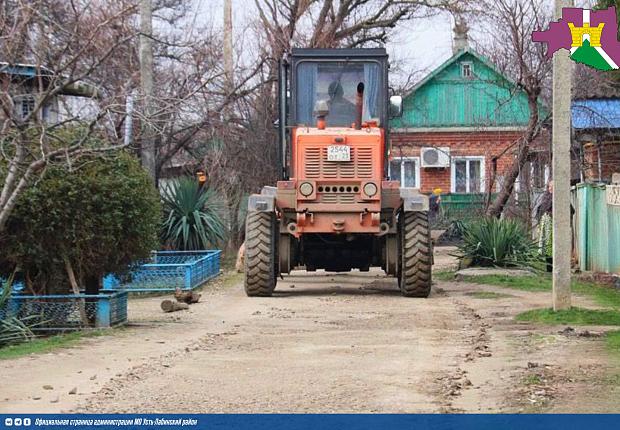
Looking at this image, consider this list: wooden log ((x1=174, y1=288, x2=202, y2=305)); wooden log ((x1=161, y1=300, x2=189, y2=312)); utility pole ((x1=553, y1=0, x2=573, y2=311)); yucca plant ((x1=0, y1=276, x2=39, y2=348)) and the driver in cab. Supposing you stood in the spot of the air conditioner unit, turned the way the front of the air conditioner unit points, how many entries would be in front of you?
5

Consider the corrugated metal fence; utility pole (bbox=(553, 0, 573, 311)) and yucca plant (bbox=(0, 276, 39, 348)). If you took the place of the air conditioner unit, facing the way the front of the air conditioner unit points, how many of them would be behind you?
0

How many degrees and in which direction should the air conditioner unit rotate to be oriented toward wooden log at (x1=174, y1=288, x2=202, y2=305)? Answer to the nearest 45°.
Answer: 0° — it already faces it

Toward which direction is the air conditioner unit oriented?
toward the camera

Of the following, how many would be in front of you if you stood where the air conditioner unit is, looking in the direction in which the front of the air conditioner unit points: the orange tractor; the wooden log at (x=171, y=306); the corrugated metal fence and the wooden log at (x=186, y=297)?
4

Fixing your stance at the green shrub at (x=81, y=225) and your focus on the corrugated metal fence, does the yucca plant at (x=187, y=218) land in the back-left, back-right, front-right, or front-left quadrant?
front-left

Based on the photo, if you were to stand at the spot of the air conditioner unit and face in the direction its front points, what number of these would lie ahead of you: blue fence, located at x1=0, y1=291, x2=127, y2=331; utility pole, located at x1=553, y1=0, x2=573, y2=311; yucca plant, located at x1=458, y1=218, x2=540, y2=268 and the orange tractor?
4

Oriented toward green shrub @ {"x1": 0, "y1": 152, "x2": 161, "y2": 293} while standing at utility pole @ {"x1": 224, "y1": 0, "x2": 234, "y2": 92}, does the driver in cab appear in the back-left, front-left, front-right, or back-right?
front-left

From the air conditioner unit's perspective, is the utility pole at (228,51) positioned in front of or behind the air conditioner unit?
in front

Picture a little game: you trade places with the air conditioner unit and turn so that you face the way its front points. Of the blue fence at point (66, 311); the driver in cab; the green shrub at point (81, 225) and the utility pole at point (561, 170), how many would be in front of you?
4

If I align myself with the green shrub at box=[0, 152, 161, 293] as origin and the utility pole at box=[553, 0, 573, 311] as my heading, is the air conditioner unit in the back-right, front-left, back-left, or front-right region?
front-left

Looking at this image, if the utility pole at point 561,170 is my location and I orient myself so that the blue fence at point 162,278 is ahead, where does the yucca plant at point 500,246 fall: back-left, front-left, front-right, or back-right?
front-right

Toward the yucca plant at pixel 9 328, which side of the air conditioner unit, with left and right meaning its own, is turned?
front

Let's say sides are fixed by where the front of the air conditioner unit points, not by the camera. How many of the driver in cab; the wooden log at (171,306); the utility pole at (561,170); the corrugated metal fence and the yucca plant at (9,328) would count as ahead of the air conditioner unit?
5

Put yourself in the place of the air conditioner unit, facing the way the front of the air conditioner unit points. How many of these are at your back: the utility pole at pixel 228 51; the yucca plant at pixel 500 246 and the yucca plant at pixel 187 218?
0

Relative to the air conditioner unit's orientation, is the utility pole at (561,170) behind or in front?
in front

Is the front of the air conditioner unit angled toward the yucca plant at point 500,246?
yes

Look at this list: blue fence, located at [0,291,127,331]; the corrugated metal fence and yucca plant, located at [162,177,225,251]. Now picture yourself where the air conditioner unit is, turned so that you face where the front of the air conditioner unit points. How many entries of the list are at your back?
0

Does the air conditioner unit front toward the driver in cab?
yes
